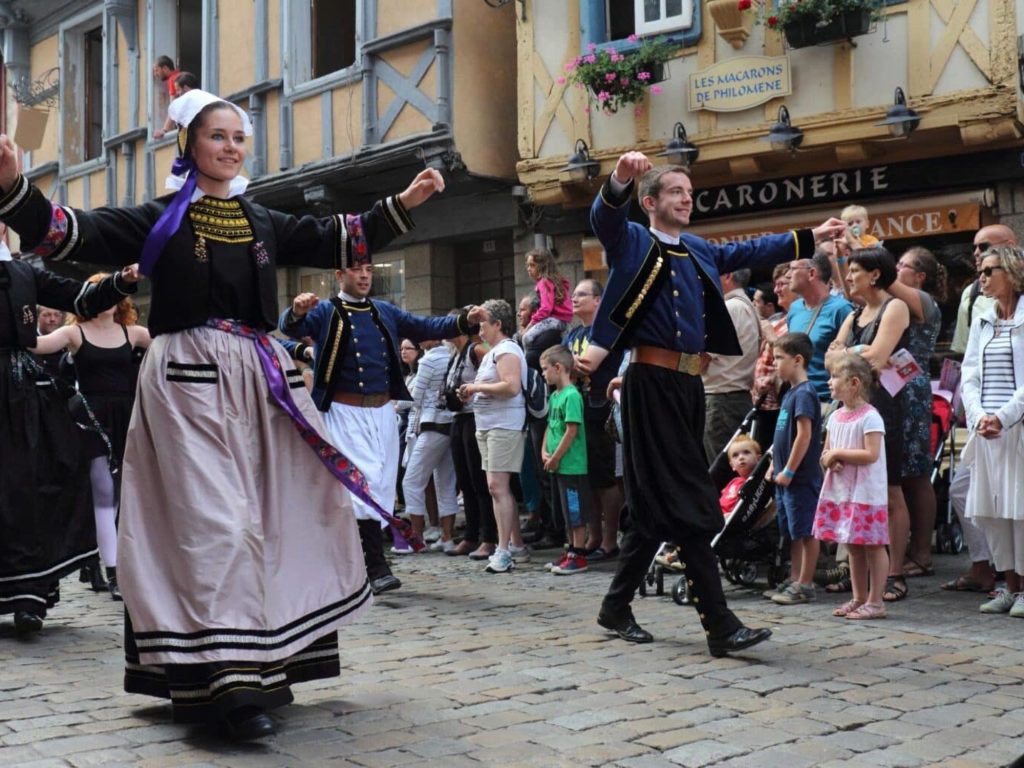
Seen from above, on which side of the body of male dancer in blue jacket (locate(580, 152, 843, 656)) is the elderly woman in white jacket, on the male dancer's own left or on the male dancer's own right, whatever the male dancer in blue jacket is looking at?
on the male dancer's own left

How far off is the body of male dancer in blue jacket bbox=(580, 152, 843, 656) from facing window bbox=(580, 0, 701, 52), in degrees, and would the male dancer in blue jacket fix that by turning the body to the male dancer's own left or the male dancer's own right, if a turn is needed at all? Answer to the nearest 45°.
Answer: approximately 135° to the male dancer's own left

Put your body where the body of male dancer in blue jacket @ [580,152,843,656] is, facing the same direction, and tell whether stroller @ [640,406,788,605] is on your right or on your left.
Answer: on your left

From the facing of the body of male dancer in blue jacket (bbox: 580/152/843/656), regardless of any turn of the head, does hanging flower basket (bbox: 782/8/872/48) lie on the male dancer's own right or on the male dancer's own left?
on the male dancer's own left

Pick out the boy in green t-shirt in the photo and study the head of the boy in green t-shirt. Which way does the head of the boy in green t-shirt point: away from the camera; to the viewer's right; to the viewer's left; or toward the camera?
to the viewer's left

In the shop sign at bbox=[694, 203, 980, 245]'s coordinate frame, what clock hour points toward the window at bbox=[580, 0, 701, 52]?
The window is roughly at 2 o'clock from the shop sign.

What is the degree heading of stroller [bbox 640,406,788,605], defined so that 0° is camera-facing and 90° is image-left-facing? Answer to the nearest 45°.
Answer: approximately 45°

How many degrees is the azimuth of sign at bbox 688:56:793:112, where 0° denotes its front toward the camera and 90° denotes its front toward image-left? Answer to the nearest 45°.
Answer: approximately 45°

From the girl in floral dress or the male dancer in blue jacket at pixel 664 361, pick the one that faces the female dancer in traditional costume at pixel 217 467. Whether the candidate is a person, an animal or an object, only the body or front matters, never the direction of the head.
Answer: the girl in floral dress

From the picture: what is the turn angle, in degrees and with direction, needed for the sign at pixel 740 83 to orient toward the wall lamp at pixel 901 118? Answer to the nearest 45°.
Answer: approximately 90° to its left

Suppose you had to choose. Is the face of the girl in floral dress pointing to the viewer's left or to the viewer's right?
to the viewer's left

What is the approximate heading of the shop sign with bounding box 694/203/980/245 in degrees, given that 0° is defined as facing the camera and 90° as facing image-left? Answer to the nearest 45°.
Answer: approximately 45°
